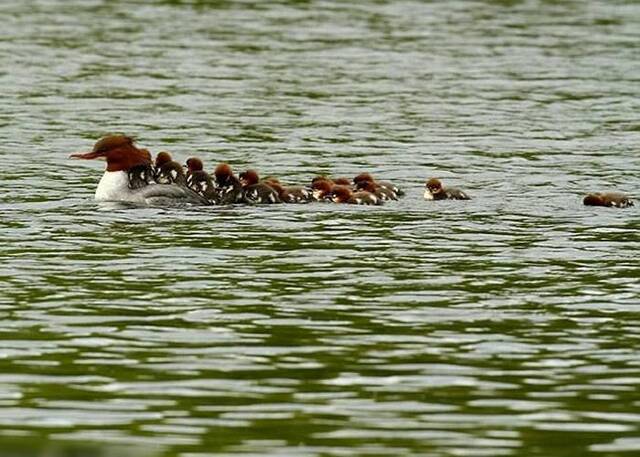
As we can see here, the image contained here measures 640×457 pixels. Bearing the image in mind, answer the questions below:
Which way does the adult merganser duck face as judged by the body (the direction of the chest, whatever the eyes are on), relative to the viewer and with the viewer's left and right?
facing to the left of the viewer

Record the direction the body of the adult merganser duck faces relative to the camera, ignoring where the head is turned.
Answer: to the viewer's left
